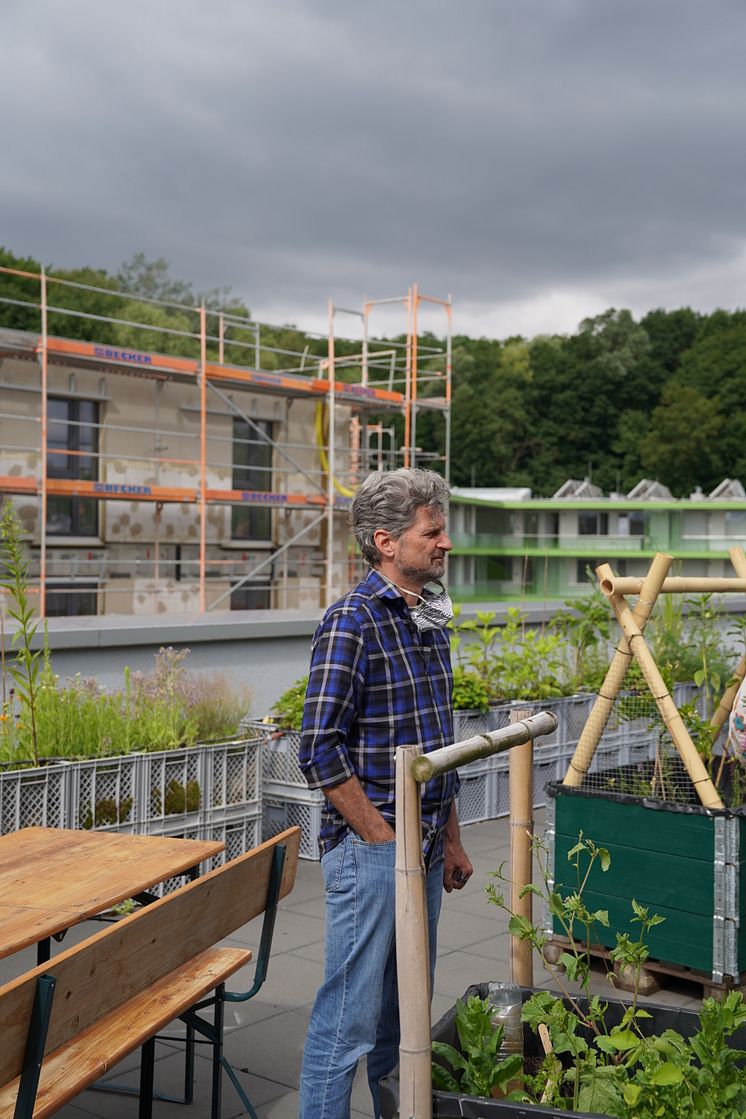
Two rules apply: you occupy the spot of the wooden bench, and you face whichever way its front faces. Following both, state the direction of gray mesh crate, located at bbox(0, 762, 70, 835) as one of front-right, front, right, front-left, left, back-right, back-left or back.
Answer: front-right

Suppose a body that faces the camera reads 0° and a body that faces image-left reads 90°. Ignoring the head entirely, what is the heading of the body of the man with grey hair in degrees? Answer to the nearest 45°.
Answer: approximately 315°

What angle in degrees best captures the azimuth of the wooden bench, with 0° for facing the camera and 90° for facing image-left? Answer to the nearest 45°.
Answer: approximately 135°

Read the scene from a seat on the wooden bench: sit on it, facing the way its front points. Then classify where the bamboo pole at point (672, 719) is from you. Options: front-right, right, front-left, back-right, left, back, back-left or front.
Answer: right

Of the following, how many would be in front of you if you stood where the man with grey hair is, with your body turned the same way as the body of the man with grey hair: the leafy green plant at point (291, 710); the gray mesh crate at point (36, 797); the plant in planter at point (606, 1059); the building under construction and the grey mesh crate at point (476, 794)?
1

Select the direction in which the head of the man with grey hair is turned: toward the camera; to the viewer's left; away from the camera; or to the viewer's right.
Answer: to the viewer's right

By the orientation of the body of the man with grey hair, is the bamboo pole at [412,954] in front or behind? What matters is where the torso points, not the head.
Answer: in front

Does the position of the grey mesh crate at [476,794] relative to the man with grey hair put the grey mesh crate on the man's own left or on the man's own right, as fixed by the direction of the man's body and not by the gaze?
on the man's own left

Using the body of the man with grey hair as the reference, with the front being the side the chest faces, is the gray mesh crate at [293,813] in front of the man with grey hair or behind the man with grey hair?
behind

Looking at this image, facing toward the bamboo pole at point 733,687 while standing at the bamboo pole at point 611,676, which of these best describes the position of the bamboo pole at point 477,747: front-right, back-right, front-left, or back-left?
back-right

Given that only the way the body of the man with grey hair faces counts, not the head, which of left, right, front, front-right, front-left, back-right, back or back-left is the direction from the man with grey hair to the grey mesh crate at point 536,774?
back-left

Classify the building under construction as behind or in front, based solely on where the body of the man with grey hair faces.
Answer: behind

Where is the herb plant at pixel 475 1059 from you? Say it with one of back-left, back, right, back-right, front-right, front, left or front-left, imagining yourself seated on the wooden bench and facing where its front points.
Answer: back

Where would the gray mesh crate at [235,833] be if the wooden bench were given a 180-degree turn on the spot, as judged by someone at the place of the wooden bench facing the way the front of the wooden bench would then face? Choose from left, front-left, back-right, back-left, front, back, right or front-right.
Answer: back-left

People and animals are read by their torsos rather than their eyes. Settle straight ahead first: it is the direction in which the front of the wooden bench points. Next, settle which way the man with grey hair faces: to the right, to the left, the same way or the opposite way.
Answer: the opposite way
